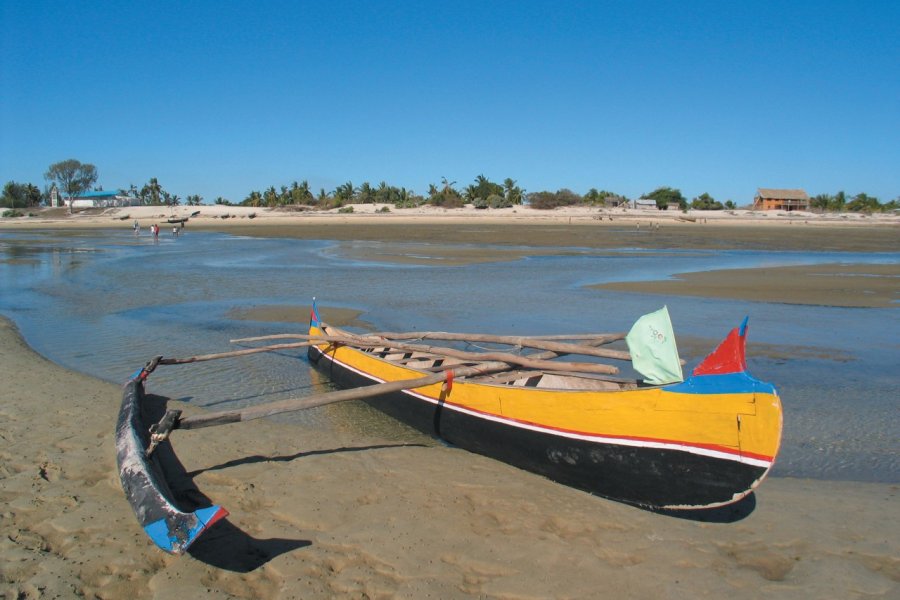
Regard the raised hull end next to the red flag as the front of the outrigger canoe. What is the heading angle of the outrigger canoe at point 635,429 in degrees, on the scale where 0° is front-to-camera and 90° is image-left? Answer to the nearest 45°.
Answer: approximately 315°
